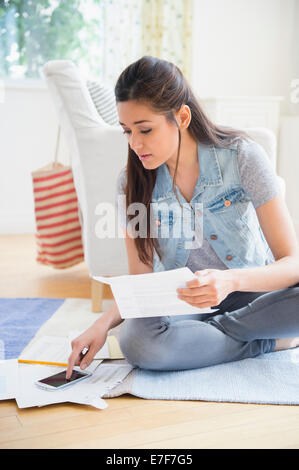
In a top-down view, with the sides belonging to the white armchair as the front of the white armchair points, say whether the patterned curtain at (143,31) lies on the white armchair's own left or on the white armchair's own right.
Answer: on the white armchair's own left

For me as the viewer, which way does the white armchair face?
facing to the right of the viewer

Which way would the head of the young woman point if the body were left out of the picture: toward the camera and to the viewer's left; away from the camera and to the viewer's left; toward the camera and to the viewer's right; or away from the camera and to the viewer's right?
toward the camera and to the viewer's left

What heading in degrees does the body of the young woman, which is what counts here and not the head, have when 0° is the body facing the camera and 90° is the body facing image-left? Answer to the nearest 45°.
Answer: approximately 45°
